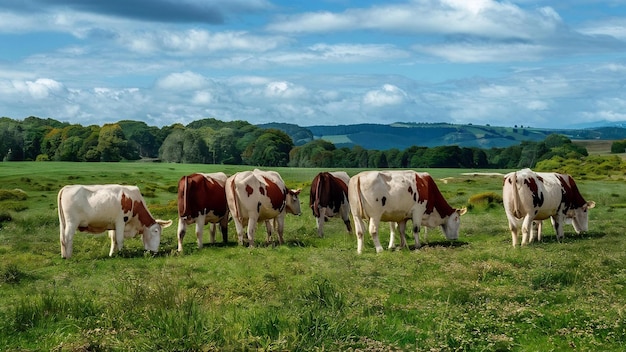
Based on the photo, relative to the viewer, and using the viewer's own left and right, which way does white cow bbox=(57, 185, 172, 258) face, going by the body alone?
facing to the right of the viewer

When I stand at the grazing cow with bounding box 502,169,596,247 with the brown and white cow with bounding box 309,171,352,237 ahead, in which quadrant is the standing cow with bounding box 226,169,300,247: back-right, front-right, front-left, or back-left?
front-left

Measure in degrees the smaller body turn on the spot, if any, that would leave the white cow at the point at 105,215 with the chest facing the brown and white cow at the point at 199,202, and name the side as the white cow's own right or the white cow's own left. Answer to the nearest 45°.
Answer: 0° — it already faces it

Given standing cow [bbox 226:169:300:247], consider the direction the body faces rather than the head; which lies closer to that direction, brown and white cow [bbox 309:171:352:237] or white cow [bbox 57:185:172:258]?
the brown and white cow

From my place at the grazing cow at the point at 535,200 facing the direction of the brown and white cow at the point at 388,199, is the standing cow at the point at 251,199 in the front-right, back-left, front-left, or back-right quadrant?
front-right

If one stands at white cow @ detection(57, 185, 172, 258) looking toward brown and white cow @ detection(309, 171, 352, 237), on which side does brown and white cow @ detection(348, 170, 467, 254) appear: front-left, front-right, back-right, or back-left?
front-right

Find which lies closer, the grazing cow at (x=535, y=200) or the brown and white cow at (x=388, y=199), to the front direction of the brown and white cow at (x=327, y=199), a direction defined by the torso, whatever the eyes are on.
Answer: the grazing cow

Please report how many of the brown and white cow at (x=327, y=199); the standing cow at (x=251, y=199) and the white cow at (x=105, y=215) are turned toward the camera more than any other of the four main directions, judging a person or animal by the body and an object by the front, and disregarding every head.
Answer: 0

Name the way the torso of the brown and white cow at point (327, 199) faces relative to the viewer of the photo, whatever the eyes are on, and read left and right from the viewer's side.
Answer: facing away from the viewer and to the right of the viewer

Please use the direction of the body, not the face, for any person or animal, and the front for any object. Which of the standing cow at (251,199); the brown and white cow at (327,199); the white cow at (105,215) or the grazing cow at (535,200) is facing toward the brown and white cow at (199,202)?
the white cow

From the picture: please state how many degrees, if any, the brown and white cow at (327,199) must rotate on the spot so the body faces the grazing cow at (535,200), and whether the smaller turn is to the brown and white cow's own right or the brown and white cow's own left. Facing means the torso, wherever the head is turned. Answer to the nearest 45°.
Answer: approximately 90° to the brown and white cow's own right

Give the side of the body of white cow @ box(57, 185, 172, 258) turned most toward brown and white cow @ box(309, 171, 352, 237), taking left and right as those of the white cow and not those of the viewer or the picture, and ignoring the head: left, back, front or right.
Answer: front

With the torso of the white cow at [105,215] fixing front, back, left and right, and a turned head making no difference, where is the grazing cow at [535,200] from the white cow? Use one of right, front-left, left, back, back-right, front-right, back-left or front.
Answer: front

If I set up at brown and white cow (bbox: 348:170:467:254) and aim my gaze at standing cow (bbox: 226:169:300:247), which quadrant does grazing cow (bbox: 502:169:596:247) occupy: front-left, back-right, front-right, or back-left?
back-right

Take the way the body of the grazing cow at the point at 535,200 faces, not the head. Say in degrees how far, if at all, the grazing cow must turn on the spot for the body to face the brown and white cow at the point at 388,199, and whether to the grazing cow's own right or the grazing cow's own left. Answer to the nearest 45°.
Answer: approximately 180°

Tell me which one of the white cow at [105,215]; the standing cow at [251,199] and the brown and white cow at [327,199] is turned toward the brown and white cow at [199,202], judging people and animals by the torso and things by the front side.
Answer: the white cow

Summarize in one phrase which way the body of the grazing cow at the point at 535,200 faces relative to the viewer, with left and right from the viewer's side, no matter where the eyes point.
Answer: facing away from the viewer and to the right of the viewer

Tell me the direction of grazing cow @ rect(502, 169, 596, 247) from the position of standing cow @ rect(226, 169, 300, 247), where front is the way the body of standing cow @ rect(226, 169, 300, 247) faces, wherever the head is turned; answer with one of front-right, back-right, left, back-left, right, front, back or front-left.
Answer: front-right

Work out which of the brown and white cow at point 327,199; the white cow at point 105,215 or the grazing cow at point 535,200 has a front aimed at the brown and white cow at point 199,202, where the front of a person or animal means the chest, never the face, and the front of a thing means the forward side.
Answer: the white cow

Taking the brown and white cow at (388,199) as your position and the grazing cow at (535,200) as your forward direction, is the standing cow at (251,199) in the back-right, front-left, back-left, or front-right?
back-left
